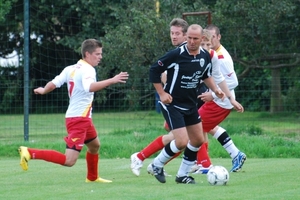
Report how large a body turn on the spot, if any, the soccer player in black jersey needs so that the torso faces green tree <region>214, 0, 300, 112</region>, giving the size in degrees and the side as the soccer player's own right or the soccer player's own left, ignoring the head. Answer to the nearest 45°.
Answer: approximately 135° to the soccer player's own left
